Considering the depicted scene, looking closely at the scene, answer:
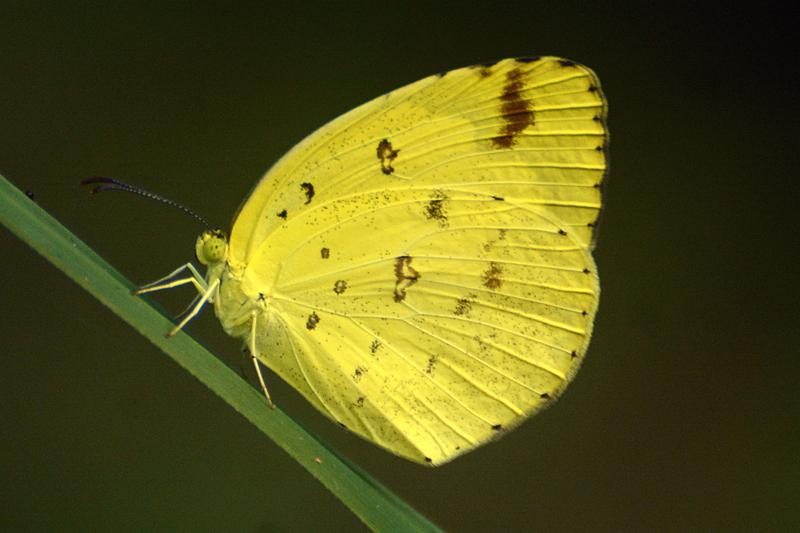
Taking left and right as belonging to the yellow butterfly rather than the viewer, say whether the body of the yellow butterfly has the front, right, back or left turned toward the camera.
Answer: left
